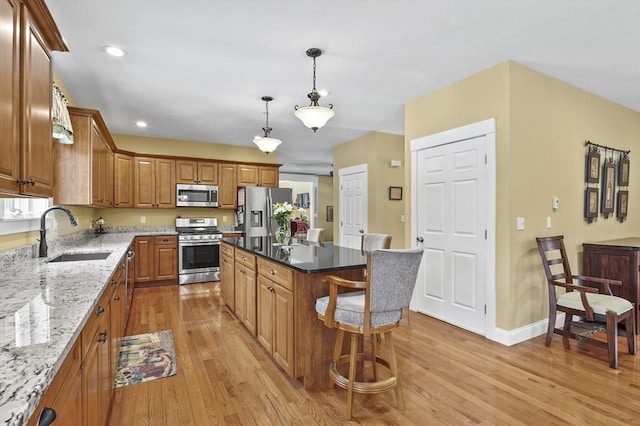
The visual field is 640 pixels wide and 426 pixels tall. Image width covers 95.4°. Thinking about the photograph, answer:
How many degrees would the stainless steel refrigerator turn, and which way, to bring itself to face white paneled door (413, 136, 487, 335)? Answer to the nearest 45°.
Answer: approximately 45° to its left

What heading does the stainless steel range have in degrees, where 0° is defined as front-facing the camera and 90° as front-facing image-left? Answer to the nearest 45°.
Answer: approximately 0°

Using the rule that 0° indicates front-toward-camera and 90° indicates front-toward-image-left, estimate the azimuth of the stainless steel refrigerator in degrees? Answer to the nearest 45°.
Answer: approximately 0°

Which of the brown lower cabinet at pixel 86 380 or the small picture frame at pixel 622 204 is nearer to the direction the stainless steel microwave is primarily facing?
the brown lower cabinet

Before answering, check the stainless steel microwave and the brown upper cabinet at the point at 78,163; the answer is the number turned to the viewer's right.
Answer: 1

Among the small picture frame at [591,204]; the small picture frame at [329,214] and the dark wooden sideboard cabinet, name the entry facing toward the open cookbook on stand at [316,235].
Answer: the small picture frame at [329,214]

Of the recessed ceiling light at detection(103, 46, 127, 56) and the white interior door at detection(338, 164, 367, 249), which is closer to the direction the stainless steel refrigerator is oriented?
the recessed ceiling light
